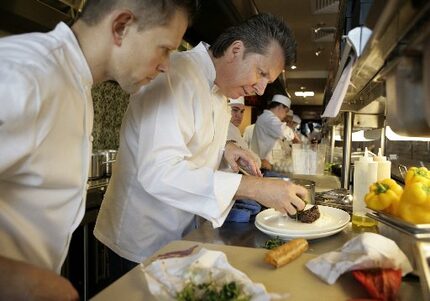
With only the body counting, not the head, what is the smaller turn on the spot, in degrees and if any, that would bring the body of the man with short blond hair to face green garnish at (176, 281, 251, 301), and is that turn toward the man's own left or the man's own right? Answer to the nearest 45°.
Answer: approximately 45° to the man's own right

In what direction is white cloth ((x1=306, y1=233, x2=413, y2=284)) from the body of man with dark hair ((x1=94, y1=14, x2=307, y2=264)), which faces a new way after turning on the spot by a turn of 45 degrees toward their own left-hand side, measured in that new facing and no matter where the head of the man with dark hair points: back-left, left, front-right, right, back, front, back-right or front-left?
right

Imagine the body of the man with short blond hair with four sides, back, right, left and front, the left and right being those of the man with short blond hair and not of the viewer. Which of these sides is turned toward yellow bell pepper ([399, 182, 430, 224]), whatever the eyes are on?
front

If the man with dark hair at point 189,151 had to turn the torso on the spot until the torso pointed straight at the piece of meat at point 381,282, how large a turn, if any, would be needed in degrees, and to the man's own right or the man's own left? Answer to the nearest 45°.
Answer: approximately 45° to the man's own right

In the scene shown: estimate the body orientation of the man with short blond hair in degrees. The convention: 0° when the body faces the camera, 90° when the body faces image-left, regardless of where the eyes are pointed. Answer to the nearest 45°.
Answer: approximately 270°

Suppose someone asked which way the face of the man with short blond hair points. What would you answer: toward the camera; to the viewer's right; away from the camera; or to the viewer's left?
to the viewer's right

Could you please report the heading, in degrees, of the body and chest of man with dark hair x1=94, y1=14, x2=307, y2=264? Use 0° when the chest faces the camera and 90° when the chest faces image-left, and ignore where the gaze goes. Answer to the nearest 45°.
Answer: approximately 270°
